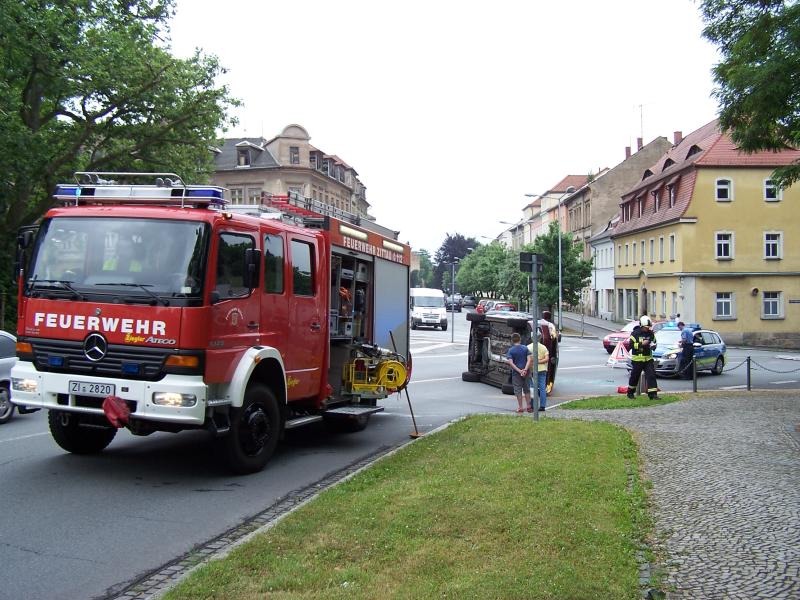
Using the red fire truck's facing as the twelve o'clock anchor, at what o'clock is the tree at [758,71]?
The tree is roughly at 7 o'clock from the red fire truck.

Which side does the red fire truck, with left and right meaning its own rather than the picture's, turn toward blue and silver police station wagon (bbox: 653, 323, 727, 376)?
back

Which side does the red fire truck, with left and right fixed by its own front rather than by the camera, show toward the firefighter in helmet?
back

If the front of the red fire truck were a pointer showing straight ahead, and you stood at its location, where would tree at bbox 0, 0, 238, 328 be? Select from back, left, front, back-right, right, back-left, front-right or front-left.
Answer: back-right

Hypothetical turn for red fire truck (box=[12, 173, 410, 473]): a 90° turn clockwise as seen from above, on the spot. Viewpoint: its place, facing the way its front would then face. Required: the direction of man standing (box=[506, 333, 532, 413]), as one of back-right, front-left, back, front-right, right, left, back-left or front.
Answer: right

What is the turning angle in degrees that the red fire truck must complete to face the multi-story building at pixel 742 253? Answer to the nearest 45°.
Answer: approximately 180°

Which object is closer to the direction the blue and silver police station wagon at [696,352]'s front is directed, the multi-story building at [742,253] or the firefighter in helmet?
the firefighter in helmet

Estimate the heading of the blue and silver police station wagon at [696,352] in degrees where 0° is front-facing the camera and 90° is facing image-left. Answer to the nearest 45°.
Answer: approximately 45°

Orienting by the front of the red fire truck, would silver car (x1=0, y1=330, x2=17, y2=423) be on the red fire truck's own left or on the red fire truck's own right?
on the red fire truck's own right

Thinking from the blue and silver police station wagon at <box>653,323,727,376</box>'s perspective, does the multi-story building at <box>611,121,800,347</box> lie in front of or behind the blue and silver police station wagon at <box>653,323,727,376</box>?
behind
